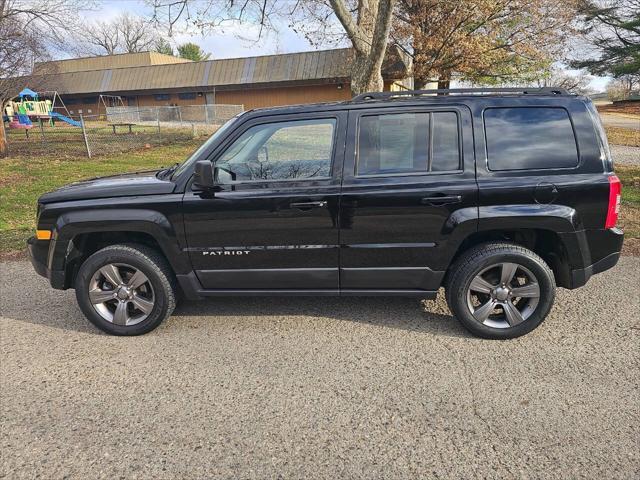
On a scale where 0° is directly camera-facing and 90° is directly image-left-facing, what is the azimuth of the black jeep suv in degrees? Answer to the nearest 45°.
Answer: approximately 90°

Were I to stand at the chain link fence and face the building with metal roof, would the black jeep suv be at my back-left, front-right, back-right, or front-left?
back-right

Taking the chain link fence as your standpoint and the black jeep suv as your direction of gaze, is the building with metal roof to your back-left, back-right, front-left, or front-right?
back-left

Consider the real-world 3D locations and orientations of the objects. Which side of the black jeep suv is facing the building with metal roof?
right

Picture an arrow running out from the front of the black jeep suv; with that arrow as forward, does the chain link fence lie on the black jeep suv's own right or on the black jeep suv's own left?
on the black jeep suv's own right
